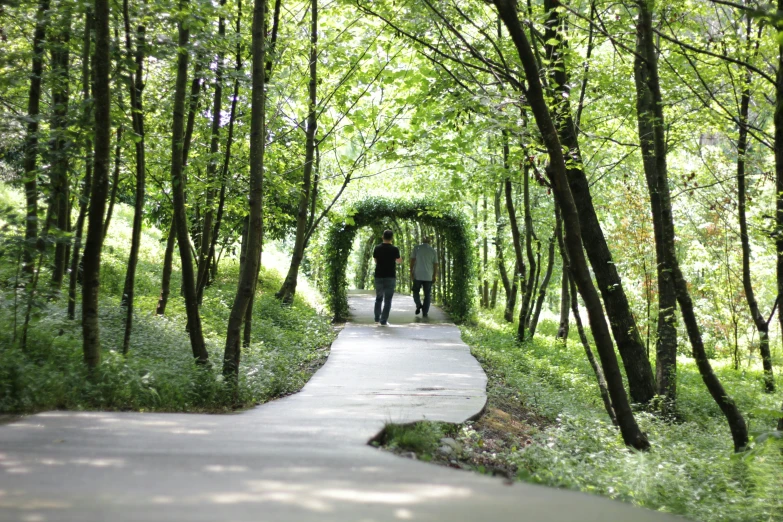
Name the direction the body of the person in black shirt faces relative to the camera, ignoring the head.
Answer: away from the camera

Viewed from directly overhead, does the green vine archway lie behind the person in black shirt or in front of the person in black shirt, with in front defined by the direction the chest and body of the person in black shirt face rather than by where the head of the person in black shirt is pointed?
in front
